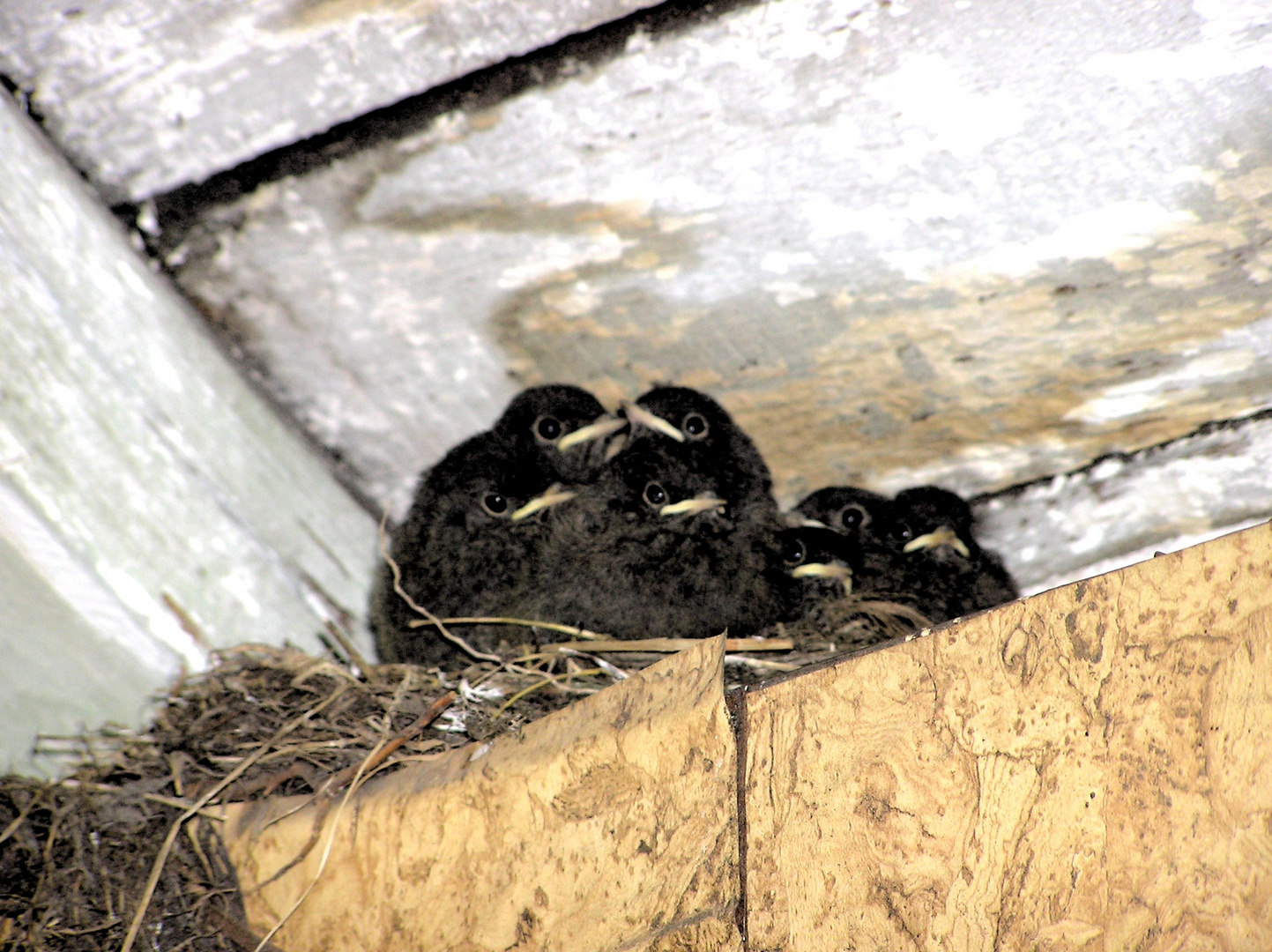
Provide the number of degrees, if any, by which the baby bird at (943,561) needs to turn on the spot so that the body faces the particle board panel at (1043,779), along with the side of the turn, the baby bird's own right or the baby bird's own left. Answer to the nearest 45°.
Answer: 0° — it already faces it

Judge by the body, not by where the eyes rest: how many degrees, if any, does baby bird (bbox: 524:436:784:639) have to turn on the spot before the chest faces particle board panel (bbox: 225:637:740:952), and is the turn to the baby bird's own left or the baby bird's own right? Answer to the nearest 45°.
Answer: approximately 45° to the baby bird's own right

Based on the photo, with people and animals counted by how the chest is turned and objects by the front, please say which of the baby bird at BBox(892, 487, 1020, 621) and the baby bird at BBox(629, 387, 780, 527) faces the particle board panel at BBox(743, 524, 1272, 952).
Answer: the baby bird at BBox(892, 487, 1020, 621)

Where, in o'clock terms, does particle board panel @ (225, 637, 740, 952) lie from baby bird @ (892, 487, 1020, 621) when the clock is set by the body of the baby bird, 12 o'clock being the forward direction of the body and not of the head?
The particle board panel is roughly at 1 o'clock from the baby bird.
